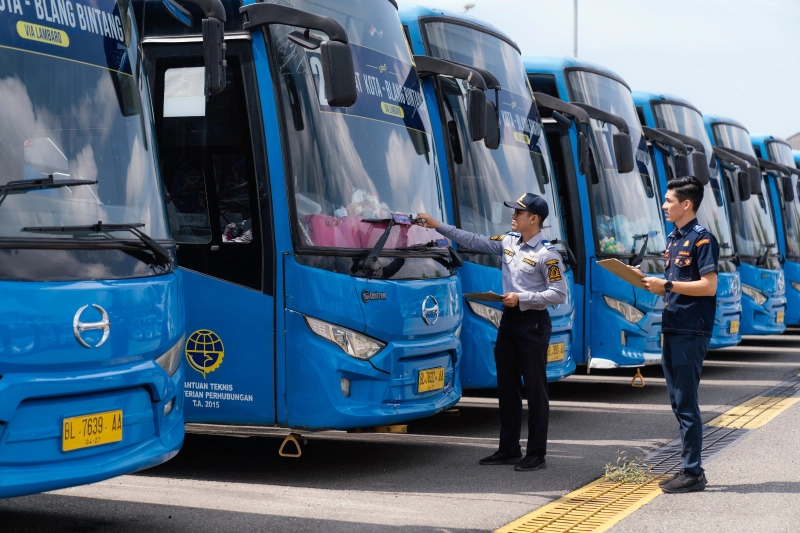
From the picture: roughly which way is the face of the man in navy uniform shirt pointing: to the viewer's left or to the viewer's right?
to the viewer's left

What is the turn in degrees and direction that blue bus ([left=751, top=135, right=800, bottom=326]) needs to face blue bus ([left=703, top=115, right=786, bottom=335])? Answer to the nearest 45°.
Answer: approximately 45° to its right

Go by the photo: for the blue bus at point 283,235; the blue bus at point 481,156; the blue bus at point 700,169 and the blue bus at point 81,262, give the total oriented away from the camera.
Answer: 0

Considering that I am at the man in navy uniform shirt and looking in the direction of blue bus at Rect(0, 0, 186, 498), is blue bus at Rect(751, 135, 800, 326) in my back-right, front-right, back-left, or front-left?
back-right

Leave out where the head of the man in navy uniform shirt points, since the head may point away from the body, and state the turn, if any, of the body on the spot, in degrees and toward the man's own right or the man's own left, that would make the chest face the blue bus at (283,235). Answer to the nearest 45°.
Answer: approximately 45° to the man's own right

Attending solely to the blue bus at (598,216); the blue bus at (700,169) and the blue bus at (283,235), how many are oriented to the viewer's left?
0

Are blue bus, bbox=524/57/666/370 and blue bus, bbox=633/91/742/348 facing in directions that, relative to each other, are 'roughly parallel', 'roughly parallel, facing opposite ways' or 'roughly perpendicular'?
roughly parallel

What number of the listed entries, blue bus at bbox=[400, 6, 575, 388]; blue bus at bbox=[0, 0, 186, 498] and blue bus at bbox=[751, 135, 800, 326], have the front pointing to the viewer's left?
0

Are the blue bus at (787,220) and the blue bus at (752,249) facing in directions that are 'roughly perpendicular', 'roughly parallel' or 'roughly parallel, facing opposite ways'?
roughly parallel

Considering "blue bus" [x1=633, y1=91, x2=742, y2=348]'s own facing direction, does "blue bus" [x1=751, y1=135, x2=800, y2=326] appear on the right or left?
on its left

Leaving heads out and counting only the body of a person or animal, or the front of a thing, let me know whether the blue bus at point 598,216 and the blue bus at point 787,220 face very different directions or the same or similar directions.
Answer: same or similar directions

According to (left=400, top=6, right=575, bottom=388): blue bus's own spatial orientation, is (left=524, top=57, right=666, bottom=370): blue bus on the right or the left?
on its left

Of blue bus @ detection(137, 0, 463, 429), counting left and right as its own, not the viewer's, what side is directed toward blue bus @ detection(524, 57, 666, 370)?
left

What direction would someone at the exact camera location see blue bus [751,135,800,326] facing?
facing the viewer and to the right of the viewer

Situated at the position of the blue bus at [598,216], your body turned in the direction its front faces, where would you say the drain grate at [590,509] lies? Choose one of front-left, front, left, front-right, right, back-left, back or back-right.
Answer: front-right

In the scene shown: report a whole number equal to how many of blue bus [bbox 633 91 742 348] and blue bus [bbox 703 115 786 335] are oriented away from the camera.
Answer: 0

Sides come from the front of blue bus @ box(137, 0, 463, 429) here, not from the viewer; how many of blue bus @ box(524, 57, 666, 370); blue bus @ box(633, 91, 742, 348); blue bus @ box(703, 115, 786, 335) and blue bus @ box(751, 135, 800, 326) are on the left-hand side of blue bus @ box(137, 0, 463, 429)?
4

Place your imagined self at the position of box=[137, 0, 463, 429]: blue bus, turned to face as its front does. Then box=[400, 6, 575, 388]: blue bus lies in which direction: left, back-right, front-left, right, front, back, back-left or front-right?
left

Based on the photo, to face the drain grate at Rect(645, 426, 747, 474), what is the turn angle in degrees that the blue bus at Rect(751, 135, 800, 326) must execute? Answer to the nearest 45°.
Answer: approximately 45° to its right
